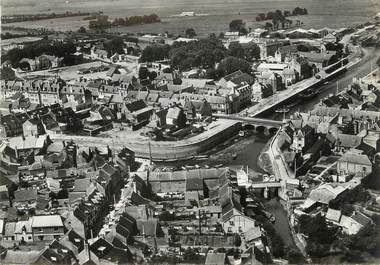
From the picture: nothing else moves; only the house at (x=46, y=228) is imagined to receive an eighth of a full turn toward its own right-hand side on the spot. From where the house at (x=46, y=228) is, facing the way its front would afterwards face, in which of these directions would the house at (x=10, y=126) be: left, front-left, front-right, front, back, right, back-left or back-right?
back-right

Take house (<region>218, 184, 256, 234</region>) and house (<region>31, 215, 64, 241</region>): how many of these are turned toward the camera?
2

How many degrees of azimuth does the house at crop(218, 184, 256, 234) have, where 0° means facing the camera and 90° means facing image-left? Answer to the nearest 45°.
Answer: approximately 0°

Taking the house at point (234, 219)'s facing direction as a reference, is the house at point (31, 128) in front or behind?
behind

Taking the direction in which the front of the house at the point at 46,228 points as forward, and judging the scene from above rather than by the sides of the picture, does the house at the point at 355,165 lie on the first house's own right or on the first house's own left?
on the first house's own left

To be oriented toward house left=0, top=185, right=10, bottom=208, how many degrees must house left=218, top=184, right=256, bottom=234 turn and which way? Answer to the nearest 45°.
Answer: approximately 90° to its right

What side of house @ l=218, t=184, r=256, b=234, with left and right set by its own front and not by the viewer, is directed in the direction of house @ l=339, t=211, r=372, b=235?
left

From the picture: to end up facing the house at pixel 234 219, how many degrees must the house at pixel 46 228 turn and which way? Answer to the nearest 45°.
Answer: approximately 90° to its left

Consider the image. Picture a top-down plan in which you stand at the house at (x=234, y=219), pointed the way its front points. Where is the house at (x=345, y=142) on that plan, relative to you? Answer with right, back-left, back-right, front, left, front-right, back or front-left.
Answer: back-left

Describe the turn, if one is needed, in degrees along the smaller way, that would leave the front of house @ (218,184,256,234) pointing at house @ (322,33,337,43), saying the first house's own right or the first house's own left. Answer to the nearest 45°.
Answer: approximately 180°

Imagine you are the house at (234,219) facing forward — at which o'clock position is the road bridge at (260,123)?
The road bridge is roughly at 6 o'clock from the house.

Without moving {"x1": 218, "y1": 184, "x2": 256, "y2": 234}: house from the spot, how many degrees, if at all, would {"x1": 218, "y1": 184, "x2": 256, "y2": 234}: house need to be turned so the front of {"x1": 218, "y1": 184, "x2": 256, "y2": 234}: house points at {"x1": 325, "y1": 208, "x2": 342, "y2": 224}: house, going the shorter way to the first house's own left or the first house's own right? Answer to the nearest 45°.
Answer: approximately 90° to the first house's own left
